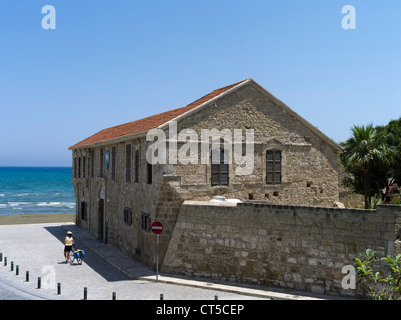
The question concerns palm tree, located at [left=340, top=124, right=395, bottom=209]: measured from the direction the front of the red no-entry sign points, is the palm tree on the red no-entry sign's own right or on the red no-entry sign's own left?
on the red no-entry sign's own left

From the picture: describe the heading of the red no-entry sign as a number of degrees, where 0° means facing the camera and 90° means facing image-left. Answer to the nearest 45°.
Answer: approximately 0°

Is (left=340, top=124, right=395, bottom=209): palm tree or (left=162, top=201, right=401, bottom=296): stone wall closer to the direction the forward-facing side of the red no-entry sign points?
the stone wall

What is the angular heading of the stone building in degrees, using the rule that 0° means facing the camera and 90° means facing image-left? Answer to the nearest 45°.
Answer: approximately 45°

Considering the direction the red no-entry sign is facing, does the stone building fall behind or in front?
behind
